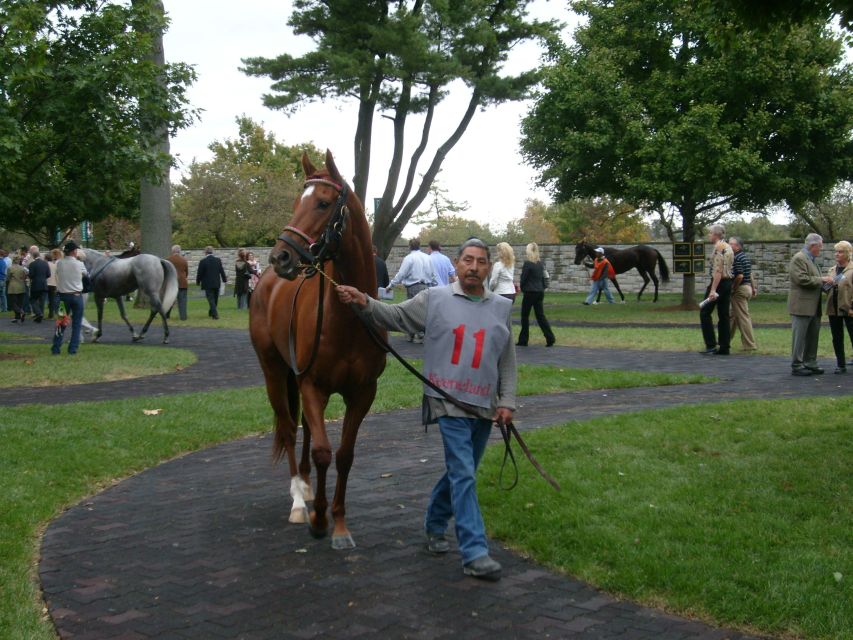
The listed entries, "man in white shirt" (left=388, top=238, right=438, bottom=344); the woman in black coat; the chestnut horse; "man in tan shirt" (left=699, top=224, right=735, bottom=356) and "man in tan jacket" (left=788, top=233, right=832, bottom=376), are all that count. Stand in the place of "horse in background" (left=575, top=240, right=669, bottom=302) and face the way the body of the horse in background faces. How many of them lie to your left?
5

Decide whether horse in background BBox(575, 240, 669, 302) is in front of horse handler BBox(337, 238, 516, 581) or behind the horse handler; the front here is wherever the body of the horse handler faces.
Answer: behind

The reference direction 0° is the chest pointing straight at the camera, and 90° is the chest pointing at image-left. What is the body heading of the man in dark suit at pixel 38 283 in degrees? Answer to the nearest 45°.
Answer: approximately 180°

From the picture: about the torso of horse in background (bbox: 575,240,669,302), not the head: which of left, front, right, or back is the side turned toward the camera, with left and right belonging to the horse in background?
left

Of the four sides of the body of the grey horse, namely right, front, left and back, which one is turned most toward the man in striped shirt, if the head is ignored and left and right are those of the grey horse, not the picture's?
back

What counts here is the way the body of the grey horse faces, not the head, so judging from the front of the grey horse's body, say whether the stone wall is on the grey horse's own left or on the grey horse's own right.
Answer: on the grey horse's own right

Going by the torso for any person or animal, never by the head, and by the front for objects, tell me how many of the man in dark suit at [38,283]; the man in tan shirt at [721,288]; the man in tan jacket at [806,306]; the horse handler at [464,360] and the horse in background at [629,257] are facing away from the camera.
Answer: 1

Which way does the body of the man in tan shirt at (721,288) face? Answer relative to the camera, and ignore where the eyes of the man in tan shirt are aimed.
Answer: to the viewer's left

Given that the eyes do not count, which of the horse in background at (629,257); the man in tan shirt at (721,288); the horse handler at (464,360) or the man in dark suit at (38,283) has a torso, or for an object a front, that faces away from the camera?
the man in dark suit

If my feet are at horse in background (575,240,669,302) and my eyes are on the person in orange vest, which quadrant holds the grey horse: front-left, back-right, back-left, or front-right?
front-left

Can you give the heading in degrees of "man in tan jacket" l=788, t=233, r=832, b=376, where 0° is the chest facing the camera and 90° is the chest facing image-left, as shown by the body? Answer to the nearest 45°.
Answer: approximately 270°

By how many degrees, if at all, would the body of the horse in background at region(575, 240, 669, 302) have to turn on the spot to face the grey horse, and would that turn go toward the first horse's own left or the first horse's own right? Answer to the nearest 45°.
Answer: approximately 45° to the first horse's own left

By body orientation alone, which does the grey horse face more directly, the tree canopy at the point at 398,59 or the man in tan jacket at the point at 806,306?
the tree canopy

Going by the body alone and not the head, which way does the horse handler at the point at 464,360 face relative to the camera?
toward the camera
